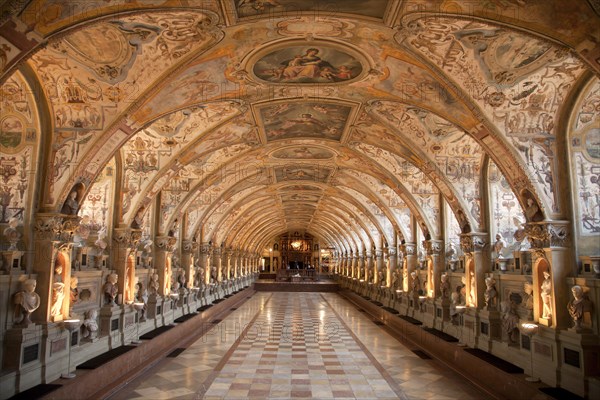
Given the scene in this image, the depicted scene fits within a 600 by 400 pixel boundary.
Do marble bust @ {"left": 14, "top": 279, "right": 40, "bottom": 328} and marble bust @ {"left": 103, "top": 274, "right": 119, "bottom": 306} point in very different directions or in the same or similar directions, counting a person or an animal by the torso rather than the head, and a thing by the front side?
same or similar directions

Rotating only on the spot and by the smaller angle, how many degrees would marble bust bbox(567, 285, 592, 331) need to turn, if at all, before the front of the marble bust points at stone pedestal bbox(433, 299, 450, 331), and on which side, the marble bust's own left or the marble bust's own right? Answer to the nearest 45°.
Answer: approximately 90° to the marble bust's own right

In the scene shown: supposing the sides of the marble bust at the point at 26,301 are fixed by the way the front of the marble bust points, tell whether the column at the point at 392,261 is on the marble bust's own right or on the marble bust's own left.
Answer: on the marble bust's own left

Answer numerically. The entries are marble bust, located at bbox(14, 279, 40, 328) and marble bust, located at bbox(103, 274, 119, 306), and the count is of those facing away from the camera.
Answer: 0

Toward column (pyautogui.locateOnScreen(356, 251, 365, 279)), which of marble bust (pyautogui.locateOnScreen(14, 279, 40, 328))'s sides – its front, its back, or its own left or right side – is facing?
left

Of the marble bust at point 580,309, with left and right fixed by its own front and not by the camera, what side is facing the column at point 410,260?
right

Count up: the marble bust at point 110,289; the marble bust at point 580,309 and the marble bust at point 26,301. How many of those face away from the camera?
0

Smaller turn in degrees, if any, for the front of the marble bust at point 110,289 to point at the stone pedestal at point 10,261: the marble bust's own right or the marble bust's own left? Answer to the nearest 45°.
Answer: approximately 90° to the marble bust's own right

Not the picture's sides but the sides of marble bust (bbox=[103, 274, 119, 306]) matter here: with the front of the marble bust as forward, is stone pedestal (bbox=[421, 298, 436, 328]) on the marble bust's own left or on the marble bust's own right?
on the marble bust's own left

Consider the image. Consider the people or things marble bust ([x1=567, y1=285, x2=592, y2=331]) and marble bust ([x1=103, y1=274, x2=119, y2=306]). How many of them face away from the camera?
0

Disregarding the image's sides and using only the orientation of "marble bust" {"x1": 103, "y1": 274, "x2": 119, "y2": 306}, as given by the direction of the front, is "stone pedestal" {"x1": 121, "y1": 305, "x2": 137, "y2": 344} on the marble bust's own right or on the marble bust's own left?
on the marble bust's own left

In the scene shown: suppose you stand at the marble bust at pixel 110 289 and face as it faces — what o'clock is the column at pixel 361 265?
The column is roughly at 9 o'clock from the marble bust.

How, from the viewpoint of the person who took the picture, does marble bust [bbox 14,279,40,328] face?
facing the viewer and to the right of the viewer

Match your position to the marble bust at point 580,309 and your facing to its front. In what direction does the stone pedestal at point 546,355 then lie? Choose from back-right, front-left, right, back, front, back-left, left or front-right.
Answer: right
